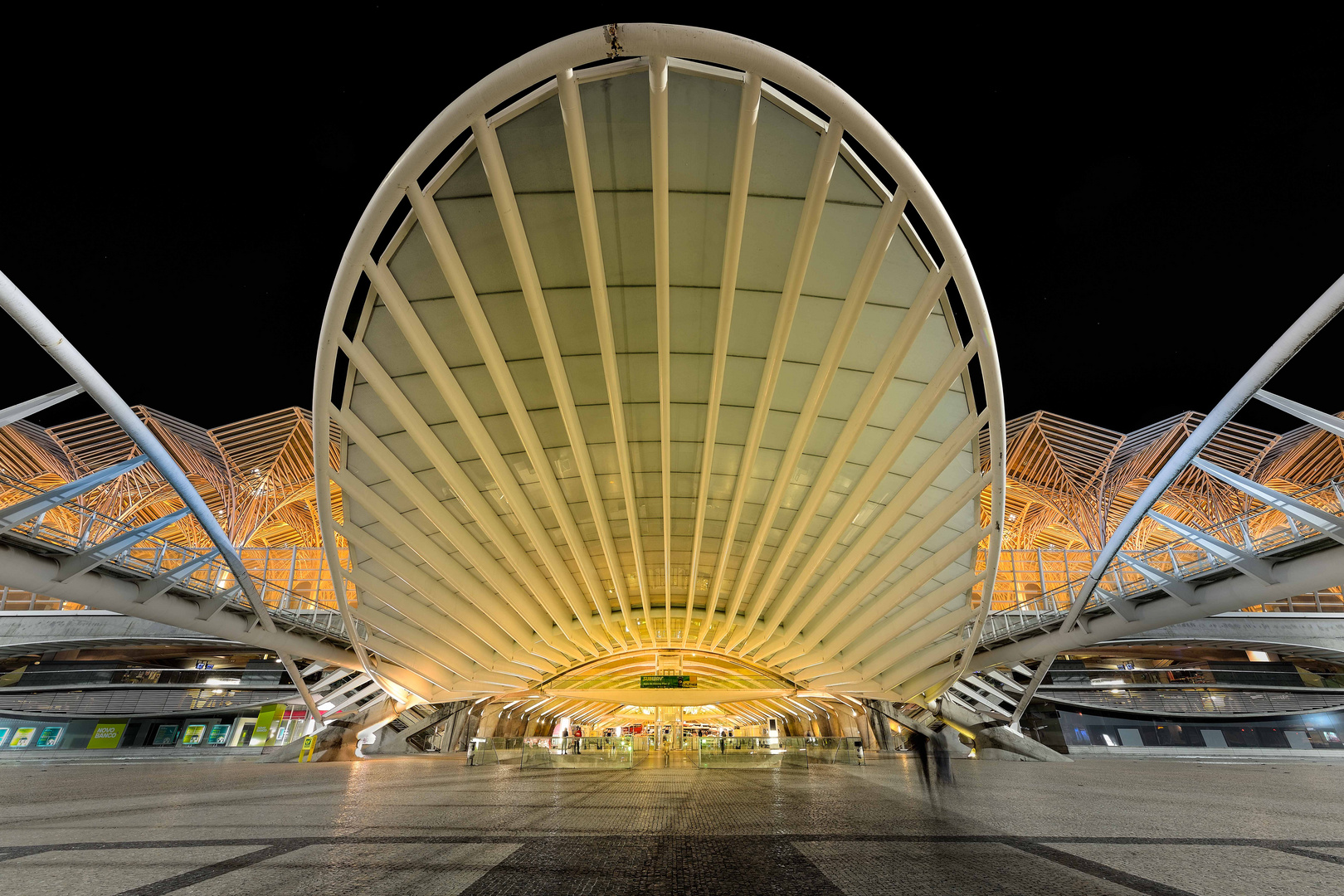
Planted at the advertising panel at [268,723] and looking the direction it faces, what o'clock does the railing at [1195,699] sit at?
The railing is roughly at 10 o'clock from the advertising panel.

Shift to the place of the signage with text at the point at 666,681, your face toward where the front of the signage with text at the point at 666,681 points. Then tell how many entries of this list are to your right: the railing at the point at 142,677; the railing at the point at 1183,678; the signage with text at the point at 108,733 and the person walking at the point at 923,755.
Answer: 2

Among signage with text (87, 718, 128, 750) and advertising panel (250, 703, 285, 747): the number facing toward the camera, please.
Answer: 2

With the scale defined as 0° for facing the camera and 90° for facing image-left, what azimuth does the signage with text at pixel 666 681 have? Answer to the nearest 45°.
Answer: approximately 0°

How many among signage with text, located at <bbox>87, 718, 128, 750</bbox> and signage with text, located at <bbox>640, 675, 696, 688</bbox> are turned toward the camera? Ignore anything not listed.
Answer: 2

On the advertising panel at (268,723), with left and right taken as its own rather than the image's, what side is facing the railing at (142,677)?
right

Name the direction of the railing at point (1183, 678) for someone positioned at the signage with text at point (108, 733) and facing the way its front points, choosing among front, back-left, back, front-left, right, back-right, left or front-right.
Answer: front-left

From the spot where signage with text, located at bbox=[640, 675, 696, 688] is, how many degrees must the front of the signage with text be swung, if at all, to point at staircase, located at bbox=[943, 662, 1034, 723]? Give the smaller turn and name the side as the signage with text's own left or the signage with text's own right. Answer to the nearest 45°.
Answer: approximately 90° to the signage with text's own left

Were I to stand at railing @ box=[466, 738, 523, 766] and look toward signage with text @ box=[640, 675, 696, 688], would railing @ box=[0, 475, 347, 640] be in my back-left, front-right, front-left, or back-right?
back-left

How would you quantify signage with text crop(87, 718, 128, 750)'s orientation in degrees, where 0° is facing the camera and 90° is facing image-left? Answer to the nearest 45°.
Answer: approximately 0°

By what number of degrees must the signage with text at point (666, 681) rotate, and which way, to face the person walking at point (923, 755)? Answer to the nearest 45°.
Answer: approximately 45° to its left
